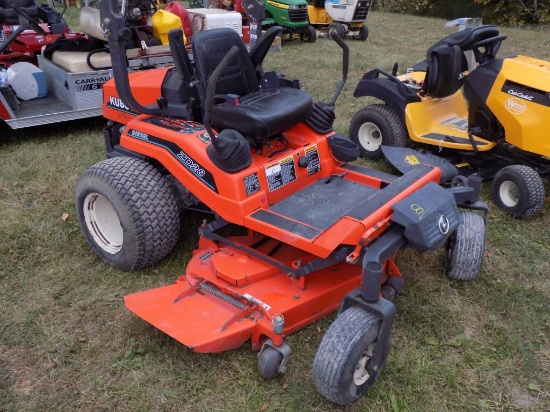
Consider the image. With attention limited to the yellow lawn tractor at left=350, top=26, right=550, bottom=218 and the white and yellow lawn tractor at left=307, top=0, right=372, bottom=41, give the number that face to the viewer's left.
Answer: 0

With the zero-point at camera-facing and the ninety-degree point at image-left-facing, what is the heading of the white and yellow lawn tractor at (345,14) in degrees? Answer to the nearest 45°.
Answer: approximately 315°

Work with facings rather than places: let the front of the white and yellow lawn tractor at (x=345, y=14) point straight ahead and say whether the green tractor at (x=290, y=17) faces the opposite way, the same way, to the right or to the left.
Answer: the same way

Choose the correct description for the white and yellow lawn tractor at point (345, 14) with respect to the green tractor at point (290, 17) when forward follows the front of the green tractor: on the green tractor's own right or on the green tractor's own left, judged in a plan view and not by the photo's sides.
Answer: on the green tractor's own left

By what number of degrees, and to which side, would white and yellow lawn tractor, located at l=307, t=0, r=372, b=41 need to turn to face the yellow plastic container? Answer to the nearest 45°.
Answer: approximately 45° to its right

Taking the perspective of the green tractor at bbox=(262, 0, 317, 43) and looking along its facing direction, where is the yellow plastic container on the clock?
The yellow plastic container is roughly at 2 o'clock from the green tractor.

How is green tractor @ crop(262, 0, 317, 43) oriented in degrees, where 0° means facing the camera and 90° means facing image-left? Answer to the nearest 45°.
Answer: approximately 315°

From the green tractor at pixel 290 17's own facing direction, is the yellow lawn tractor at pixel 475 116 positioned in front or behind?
in front

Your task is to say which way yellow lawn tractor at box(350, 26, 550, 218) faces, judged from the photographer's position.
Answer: facing the viewer and to the right of the viewer

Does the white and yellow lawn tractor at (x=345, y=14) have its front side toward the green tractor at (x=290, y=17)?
no

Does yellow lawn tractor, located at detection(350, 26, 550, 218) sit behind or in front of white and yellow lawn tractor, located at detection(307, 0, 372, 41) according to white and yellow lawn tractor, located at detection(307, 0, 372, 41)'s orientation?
in front

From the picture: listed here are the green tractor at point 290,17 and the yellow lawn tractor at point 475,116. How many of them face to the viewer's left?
0

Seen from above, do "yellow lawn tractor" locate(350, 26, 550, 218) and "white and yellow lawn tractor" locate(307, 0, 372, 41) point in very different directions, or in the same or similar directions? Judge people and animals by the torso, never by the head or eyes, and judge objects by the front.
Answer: same or similar directions

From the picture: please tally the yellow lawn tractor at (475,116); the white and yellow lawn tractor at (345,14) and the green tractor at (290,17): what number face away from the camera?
0

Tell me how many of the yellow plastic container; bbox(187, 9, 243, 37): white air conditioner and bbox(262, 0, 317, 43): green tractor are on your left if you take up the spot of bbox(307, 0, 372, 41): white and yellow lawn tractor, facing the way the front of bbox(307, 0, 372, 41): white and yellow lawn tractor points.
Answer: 0
